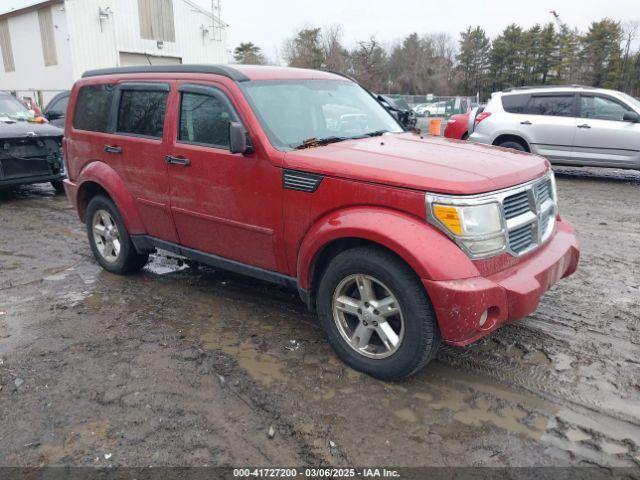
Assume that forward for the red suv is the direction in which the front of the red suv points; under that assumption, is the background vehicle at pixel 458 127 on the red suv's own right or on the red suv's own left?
on the red suv's own left

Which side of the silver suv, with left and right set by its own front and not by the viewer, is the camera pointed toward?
right

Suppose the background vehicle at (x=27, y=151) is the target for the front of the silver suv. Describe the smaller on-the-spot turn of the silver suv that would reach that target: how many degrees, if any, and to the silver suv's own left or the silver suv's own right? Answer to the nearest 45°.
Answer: approximately 135° to the silver suv's own right

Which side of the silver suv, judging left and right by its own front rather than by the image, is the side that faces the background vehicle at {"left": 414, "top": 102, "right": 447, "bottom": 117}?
left

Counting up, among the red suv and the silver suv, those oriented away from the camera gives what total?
0

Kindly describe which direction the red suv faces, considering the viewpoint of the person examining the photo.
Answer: facing the viewer and to the right of the viewer

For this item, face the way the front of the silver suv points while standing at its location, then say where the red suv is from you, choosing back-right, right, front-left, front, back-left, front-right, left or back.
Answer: right

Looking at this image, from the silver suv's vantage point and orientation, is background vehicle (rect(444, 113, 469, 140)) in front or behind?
behind

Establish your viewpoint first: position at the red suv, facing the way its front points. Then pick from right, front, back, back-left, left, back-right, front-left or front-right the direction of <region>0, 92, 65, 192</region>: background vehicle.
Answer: back

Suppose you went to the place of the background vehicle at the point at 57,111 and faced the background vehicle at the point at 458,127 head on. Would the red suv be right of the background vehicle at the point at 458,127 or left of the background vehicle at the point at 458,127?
right
